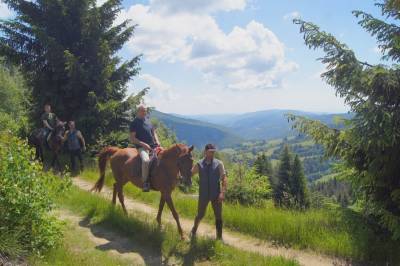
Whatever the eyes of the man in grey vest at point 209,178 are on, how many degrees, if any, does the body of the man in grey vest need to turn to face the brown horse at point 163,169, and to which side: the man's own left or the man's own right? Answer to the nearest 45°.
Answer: approximately 135° to the man's own right

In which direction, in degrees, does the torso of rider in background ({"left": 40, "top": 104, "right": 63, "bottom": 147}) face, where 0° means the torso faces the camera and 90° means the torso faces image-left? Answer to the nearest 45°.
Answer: approximately 315°

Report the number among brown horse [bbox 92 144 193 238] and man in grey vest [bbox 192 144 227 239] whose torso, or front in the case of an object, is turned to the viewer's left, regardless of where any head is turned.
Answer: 0

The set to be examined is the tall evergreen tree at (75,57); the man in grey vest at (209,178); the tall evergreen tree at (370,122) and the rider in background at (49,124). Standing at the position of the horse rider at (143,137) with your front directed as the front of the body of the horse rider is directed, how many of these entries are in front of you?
2

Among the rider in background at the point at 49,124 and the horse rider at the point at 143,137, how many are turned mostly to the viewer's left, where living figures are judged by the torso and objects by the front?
0

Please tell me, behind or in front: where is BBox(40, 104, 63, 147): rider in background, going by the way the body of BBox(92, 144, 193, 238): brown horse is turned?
behind

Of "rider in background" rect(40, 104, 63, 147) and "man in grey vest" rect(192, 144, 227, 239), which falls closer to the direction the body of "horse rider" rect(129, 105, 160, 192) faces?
the man in grey vest

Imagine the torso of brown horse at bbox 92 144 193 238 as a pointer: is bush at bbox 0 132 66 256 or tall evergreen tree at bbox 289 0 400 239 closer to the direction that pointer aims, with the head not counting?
the tall evergreen tree

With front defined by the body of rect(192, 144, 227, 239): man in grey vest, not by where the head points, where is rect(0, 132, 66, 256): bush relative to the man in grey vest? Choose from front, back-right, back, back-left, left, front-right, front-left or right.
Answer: front-right

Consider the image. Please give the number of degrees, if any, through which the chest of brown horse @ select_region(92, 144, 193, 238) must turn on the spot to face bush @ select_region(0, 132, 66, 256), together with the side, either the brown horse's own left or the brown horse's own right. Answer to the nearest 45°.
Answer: approximately 90° to the brown horse's own right

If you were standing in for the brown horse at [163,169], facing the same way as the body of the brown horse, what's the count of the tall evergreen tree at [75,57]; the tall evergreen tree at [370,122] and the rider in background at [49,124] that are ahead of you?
1

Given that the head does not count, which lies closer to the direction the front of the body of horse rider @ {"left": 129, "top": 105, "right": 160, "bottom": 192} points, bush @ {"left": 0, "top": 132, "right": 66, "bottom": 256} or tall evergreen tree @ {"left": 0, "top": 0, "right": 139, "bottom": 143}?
the bush

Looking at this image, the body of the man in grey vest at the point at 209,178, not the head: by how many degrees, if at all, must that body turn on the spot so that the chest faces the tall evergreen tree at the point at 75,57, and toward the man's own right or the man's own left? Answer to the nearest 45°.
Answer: approximately 135° to the man's own right

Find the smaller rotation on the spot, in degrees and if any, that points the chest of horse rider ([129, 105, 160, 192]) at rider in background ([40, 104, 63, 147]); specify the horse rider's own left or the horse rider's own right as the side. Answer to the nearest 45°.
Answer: approximately 180°

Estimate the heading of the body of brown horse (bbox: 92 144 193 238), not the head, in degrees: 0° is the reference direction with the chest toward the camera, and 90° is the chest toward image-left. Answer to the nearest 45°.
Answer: approximately 315°

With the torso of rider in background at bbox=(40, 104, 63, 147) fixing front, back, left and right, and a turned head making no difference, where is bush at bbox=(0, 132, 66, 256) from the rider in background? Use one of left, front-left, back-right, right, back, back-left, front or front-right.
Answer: front-right
